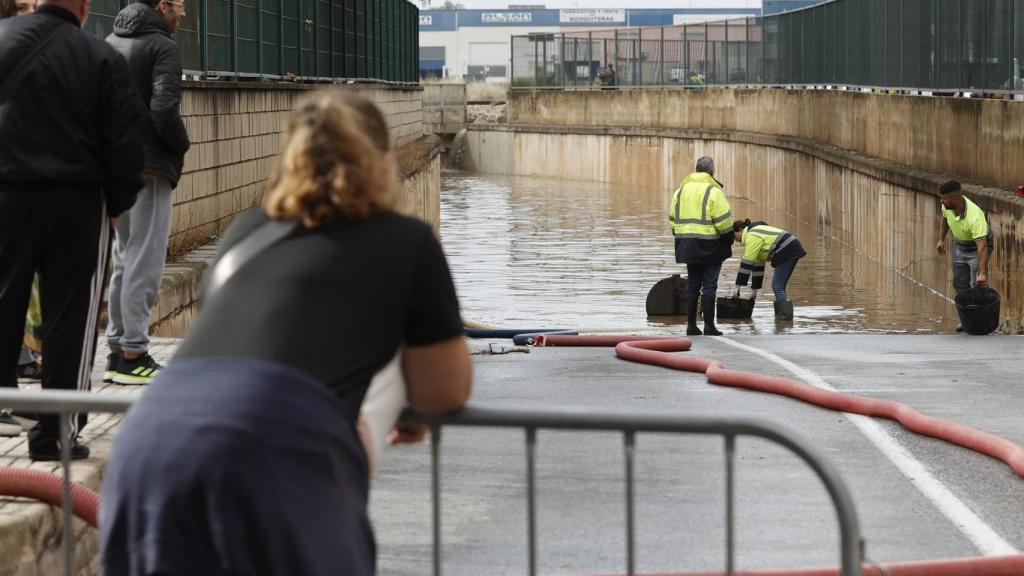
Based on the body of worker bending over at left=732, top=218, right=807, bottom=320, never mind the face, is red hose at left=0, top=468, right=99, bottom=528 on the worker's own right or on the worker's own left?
on the worker's own left

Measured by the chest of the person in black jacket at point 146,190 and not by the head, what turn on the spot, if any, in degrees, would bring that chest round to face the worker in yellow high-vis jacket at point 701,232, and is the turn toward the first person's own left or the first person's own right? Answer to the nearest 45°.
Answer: approximately 45° to the first person's own left

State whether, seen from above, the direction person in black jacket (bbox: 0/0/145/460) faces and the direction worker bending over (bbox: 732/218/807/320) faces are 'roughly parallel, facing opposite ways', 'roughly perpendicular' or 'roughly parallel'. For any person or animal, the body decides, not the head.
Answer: roughly perpendicular

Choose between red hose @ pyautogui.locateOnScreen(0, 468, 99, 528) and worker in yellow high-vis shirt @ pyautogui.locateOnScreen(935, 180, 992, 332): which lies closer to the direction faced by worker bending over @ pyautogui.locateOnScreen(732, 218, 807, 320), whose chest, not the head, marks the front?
the red hose

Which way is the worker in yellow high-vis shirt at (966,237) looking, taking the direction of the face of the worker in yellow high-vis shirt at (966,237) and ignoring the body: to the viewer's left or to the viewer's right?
to the viewer's left

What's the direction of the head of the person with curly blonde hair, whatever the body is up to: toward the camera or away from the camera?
away from the camera

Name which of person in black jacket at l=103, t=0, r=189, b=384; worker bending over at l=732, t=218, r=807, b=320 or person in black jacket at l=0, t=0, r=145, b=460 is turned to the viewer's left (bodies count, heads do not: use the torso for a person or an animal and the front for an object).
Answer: the worker bending over

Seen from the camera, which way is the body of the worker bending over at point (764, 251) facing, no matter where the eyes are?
to the viewer's left

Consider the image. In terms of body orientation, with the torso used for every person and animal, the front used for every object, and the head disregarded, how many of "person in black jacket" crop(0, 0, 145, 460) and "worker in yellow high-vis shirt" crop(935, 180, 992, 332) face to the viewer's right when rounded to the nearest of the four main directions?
0

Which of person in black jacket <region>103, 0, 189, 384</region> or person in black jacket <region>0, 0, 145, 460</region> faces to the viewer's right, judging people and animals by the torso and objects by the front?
person in black jacket <region>103, 0, 189, 384</region>

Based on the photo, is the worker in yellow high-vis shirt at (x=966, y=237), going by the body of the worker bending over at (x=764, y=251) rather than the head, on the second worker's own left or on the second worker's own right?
on the second worker's own left

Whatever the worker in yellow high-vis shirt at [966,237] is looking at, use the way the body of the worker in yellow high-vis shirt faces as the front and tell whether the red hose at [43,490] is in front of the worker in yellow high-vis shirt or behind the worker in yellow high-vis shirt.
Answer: in front

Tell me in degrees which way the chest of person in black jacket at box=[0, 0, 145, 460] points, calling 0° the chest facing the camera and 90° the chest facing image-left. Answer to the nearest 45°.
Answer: approximately 180°

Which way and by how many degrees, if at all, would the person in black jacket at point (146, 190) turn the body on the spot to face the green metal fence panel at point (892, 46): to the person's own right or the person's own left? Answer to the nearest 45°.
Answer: approximately 45° to the person's own left

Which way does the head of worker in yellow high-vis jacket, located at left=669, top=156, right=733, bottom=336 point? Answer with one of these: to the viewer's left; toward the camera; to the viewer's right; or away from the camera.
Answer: away from the camera

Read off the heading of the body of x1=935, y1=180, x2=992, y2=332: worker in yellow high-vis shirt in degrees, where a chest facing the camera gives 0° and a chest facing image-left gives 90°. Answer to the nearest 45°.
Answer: approximately 45°

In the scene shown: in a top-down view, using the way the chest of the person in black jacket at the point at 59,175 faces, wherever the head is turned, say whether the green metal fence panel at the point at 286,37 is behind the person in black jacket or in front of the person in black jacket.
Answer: in front
